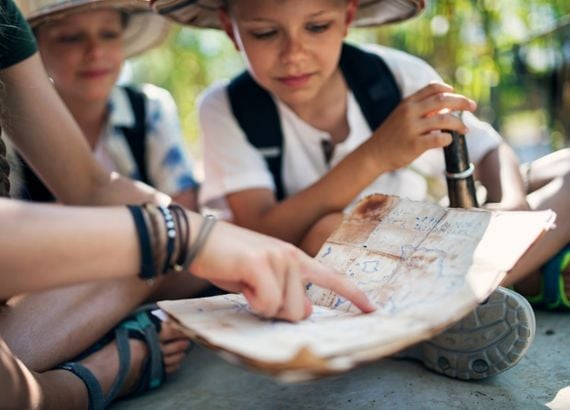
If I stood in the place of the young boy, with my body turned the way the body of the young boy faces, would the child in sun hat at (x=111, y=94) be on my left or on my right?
on my right

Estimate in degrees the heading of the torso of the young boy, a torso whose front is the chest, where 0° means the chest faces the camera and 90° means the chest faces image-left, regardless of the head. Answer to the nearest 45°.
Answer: approximately 0°

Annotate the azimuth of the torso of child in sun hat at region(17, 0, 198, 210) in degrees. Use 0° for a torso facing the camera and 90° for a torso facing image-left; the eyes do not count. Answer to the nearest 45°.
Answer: approximately 0°

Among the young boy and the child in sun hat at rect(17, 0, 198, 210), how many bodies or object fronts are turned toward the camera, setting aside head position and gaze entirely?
2
